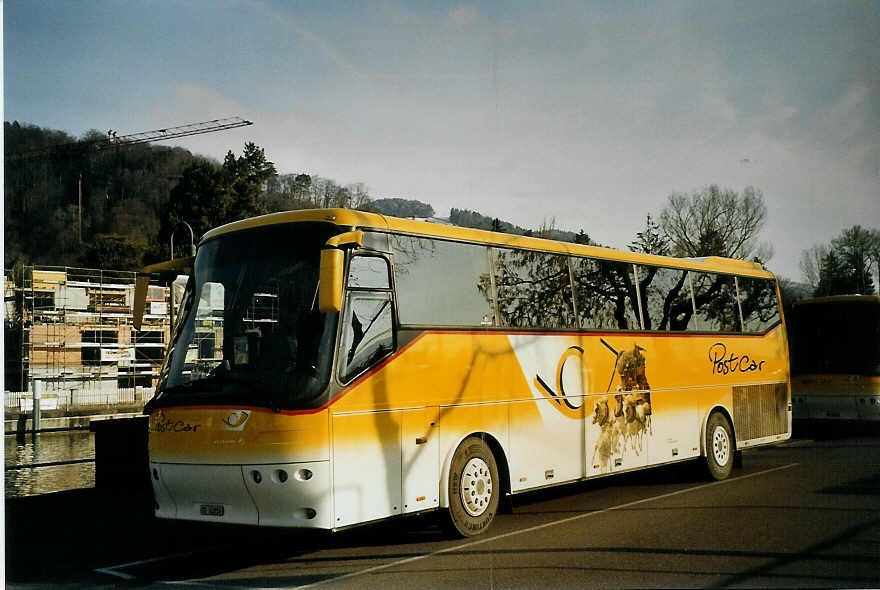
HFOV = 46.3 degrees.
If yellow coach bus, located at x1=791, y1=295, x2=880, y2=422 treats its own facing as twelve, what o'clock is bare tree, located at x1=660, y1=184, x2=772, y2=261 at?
The bare tree is roughly at 5 o'clock from the yellow coach bus.

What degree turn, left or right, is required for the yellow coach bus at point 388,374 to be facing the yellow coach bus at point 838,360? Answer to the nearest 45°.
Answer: approximately 180°

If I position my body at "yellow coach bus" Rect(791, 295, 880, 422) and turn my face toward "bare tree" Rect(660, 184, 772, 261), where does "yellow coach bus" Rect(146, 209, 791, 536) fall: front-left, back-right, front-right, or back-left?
back-left

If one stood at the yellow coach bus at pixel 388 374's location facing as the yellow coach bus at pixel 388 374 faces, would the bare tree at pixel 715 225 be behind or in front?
behind

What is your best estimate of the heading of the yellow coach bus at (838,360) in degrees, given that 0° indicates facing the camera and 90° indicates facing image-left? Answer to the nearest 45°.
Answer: approximately 0°

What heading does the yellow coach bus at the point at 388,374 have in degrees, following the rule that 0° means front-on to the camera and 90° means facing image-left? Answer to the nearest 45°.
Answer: approximately 45°

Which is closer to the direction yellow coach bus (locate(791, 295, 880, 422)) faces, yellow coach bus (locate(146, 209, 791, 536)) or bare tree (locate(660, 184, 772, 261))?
the yellow coach bus

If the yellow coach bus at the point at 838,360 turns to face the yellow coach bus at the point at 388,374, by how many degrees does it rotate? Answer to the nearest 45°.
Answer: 0° — it already faces it
